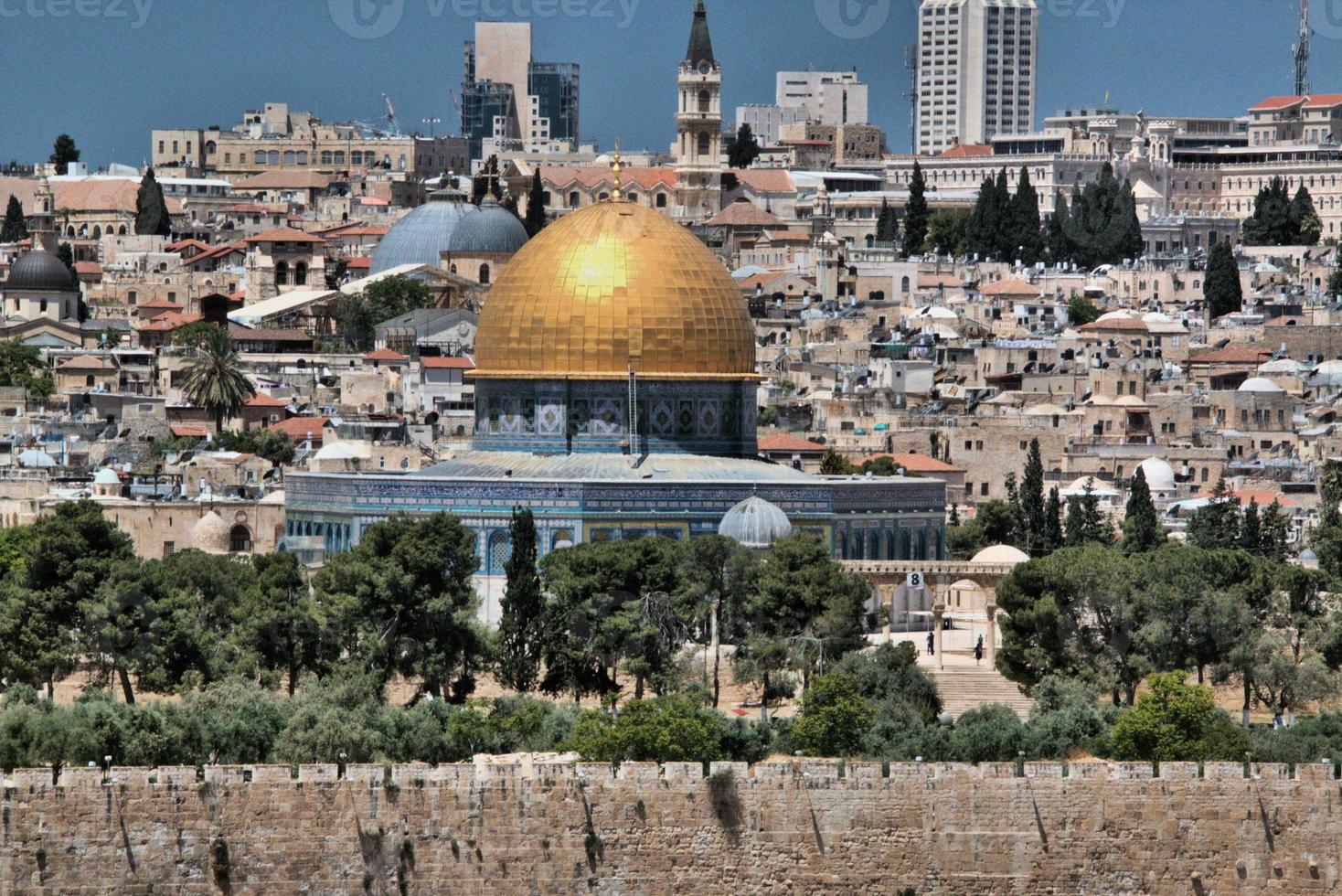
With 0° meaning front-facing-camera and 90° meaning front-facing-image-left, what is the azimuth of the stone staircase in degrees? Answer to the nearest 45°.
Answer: approximately 0°

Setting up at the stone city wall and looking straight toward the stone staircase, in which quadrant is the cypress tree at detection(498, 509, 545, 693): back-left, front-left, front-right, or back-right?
front-left

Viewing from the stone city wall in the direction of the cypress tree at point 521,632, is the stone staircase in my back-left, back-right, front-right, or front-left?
front-right

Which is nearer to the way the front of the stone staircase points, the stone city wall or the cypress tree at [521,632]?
the stone city wall

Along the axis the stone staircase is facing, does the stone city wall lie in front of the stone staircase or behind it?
in front

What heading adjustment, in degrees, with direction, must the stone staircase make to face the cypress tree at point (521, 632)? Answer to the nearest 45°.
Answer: approximately 90° to its right
